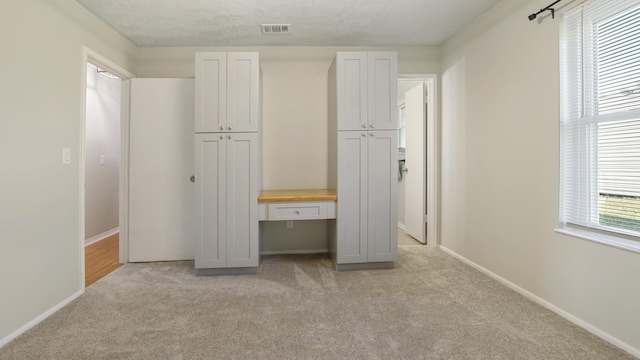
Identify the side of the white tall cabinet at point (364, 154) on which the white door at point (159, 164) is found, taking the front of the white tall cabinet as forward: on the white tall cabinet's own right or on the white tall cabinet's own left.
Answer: on the white tall cabinet's own right

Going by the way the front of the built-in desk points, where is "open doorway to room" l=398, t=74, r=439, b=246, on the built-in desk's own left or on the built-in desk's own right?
on the built-in desk's own left

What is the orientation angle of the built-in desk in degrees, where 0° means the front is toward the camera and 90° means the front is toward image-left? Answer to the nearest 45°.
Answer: approximately 0°

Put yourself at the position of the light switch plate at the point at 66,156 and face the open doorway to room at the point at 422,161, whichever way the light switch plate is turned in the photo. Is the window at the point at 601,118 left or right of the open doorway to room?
right

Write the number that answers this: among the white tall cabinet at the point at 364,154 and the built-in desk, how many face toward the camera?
2

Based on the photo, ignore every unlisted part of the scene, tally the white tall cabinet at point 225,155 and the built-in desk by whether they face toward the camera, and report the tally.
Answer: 2

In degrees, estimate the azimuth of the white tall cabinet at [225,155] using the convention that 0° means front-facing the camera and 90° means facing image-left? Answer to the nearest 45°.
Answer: approximately 0°
